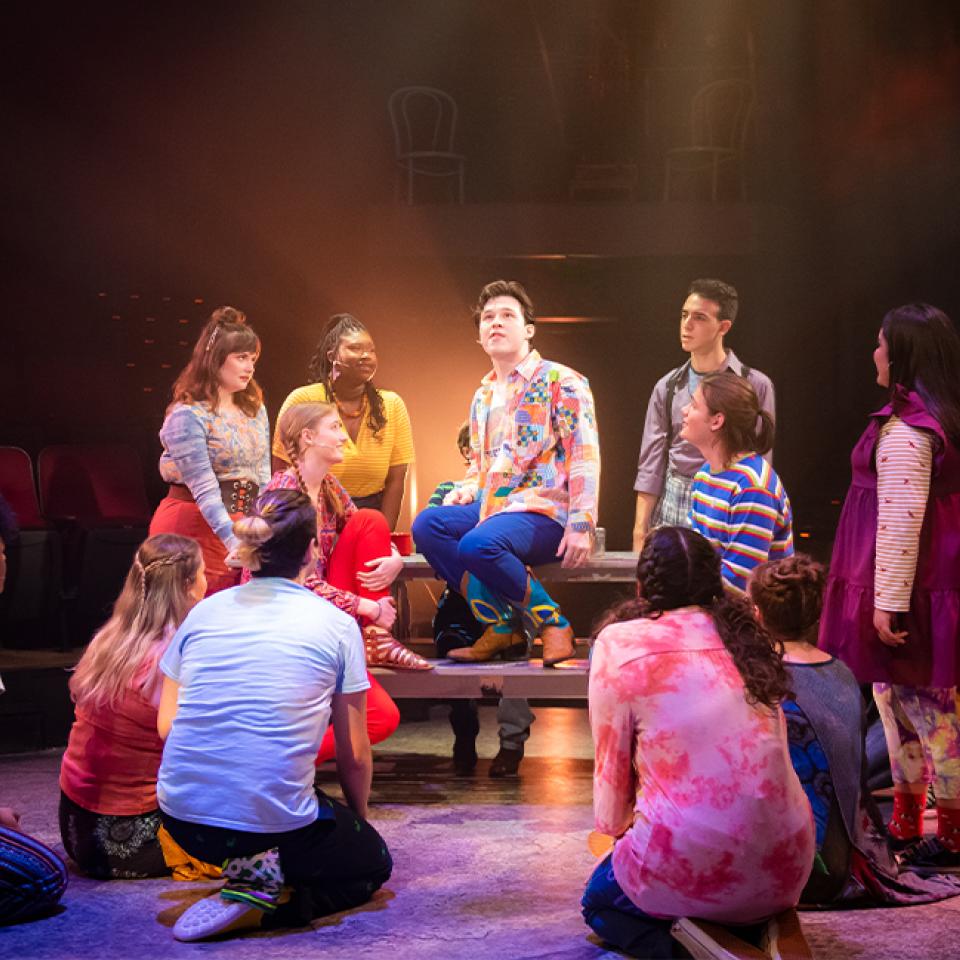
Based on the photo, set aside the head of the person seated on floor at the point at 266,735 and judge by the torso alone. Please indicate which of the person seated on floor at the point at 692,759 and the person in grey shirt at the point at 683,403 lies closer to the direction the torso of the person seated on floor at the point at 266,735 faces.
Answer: the person in grey shirt

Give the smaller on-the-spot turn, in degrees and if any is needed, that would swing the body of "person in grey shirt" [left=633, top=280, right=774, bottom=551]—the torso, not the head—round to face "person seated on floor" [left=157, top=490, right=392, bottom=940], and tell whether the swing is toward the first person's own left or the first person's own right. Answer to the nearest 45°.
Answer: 0° — they already face them

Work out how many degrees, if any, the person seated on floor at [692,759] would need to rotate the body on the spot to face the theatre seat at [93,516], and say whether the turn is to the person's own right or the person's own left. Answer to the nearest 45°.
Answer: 0° — they already face it

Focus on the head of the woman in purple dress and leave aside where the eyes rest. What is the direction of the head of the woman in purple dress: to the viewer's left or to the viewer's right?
to the viewer's left

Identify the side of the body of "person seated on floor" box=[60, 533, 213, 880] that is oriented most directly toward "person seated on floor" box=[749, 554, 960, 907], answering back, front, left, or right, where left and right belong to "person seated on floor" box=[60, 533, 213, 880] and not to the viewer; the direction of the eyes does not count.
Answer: right

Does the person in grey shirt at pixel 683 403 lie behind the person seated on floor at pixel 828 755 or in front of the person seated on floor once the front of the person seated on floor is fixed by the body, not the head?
in front

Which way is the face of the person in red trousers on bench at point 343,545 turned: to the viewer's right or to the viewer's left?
to the viewer's right

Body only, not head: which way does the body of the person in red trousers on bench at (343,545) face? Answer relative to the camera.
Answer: to the viewer's right

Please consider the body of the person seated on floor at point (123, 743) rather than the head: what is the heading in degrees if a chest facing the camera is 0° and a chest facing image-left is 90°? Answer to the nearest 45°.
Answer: approximately 225°

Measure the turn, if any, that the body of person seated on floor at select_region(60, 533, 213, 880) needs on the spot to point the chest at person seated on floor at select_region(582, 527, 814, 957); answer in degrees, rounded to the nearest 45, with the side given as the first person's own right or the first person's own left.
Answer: approximately 90° to the first person's own right

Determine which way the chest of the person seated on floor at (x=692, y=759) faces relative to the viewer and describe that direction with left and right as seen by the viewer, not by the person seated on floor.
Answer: facing away from the viewer and to the left of the viewer

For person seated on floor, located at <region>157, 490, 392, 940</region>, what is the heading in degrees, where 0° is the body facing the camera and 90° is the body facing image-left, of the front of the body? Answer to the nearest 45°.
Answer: approximately 225°

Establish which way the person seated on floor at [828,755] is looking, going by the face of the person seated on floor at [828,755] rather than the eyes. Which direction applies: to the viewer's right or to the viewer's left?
to the viewer's left

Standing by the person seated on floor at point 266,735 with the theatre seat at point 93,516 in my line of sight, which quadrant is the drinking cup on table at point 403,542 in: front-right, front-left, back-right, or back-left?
front-right

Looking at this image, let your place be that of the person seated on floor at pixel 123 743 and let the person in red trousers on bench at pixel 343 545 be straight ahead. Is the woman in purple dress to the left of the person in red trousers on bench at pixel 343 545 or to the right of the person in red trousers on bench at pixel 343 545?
right

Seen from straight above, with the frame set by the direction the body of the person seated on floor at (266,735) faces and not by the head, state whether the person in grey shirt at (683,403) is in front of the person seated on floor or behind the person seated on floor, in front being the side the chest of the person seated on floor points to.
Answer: in front
